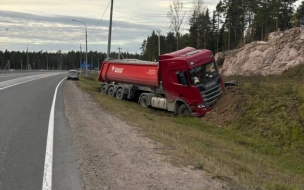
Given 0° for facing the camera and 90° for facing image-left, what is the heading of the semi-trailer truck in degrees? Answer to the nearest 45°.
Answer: approximately 315°
